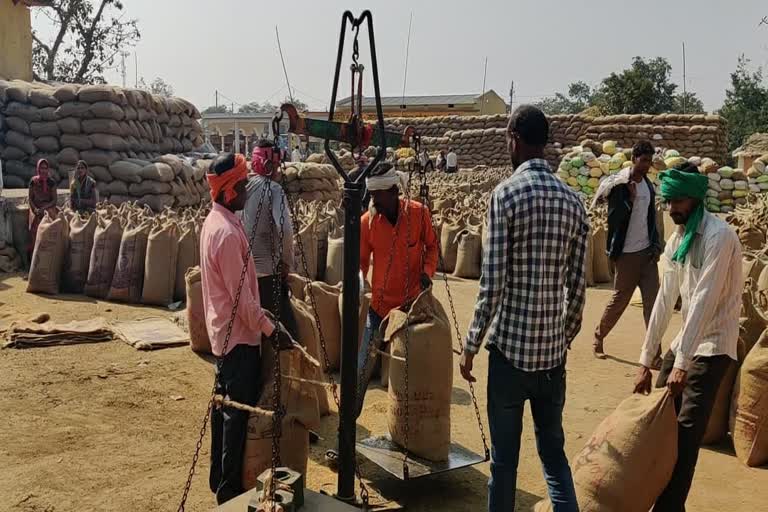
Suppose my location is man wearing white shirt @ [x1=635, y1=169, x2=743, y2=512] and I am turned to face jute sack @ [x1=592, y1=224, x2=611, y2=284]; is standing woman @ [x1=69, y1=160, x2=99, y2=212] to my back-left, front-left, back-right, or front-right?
front-left

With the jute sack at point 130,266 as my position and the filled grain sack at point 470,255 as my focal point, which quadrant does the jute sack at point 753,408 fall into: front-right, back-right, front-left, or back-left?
front-right

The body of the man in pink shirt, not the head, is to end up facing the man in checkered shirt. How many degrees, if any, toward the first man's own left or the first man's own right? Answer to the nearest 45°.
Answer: approximately 45° to the first man's own right

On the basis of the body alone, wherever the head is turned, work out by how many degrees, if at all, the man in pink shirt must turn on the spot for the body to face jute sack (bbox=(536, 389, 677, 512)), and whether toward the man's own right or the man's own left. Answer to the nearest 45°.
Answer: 0° — they already face it

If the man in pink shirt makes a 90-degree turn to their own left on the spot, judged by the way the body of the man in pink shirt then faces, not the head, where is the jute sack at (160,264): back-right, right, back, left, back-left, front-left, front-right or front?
front

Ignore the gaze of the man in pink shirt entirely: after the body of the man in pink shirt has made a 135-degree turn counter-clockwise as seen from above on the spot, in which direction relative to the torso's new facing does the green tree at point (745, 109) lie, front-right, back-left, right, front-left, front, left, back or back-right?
right

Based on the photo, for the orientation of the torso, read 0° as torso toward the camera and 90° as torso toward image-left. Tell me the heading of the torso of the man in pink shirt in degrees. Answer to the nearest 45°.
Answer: approximately 270°

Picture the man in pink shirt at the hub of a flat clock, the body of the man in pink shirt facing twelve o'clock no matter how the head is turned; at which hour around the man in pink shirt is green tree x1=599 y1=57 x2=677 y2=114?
The green tree is roughly at 10 o'clock from the man in pink shirt.

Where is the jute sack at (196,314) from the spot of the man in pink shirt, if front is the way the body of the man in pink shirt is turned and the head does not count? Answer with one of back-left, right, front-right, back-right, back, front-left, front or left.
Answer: left

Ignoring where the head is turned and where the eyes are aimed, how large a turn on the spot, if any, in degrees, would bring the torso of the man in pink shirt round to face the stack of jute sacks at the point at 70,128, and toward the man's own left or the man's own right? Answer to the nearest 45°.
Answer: approximately 90° to the man's own left

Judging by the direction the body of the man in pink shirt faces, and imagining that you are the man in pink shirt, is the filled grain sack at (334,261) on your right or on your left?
on your left

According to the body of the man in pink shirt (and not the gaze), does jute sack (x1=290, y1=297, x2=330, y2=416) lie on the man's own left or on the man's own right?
on the man's own left

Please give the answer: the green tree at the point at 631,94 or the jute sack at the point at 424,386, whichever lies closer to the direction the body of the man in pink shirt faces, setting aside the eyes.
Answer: the jute sack

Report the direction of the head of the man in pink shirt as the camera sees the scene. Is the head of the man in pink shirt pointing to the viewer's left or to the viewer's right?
to the viewer's right

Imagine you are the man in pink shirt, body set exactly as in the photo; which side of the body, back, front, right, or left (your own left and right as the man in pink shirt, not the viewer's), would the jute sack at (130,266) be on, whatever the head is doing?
left

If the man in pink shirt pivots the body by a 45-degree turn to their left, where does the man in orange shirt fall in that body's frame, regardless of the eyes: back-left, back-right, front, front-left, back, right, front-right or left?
front
